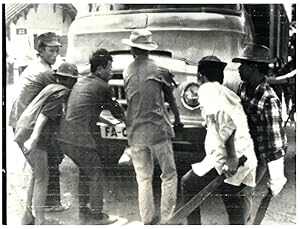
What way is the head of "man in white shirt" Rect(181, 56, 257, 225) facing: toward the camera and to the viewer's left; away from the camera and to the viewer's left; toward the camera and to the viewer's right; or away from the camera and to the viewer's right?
away from the camera and to the viewer's left

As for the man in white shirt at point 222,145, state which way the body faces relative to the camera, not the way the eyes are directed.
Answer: to the viewer's left
